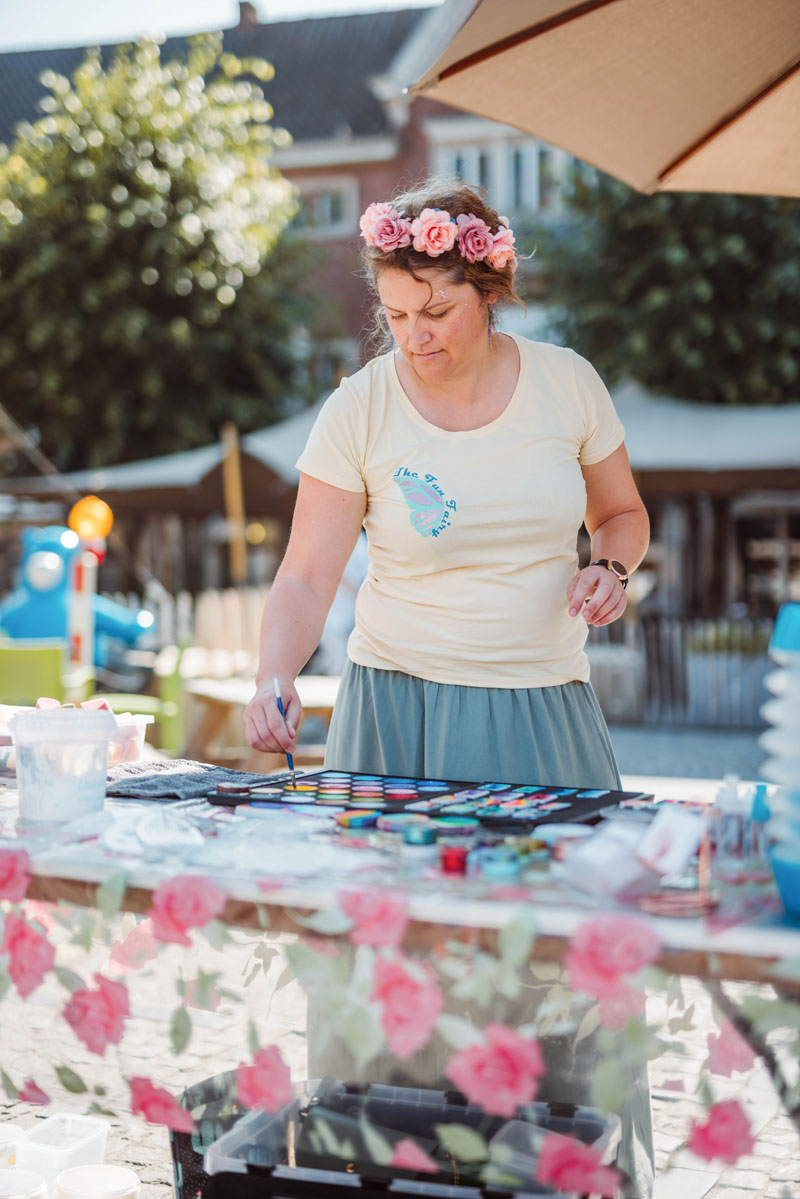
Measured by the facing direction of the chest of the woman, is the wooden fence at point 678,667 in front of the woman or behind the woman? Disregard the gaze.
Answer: behind

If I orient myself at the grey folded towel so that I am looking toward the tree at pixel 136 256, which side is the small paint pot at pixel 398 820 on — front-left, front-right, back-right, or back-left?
back-right

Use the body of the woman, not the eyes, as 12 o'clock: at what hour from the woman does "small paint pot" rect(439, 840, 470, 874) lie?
The small paint pot is roughly at 12 o'clock from the woman.

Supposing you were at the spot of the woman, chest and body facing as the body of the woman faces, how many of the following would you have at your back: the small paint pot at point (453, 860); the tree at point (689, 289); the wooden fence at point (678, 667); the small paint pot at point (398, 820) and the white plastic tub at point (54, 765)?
2

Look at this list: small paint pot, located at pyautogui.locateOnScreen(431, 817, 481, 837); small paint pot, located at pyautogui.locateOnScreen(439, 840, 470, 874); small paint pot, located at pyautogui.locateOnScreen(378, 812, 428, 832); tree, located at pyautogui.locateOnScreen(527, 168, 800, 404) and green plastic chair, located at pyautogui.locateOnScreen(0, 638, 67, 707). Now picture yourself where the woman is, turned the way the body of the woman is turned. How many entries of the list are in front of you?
3

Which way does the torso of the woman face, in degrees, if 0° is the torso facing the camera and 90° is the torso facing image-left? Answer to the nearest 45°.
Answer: approximately 0°

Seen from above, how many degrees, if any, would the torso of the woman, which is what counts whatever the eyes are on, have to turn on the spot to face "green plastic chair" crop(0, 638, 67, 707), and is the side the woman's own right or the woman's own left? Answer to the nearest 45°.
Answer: approximately 135° to the woman's own right

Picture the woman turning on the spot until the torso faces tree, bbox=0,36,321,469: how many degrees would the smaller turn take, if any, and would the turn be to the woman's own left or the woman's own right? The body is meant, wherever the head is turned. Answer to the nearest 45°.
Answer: approximately 180°

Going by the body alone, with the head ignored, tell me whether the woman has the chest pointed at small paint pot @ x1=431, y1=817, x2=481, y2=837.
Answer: yes
